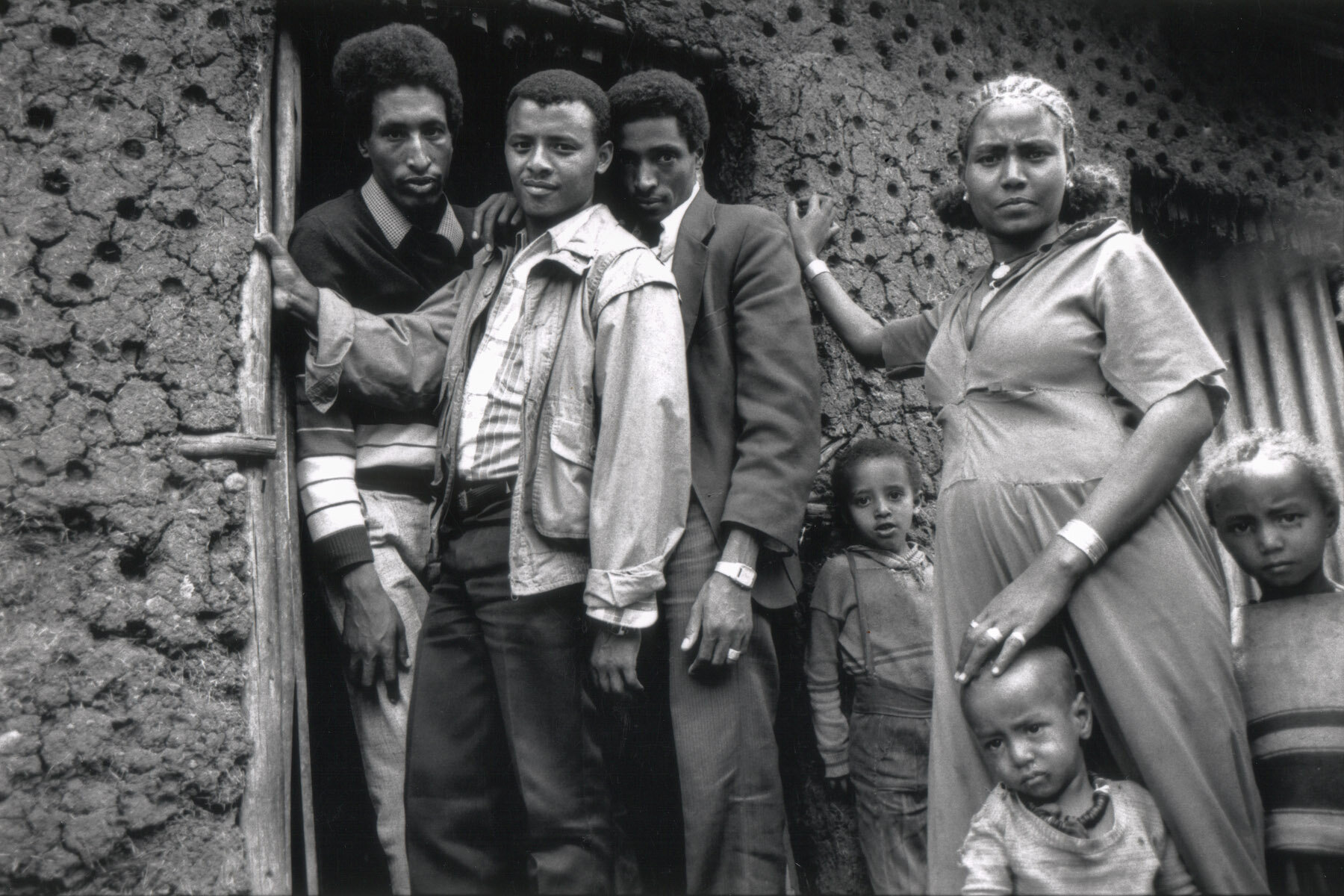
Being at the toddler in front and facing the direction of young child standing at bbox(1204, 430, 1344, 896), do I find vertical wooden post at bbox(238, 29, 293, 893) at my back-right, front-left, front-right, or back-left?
back-left

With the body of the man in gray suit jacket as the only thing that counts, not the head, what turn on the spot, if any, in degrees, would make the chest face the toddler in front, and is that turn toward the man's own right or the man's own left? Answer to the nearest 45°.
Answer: approximately 90° to the man's own left

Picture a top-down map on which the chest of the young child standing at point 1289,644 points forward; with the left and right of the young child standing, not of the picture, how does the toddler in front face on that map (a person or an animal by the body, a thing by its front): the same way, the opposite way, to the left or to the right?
the same way

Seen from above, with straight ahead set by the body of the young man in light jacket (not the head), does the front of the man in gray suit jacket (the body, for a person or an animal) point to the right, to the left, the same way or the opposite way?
the same way

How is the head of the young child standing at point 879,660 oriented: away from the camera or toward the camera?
toward the camera

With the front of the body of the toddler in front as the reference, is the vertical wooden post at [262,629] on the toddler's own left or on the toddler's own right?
on the toddler's own right

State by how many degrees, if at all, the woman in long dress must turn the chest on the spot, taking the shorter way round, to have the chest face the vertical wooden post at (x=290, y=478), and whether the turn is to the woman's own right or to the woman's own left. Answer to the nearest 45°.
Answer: approximately 45° to the woman's own right

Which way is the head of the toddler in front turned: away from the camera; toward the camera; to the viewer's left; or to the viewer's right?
toward the camera

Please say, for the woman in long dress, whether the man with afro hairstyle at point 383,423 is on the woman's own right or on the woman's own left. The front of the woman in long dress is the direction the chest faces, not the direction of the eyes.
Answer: on the woman's own right

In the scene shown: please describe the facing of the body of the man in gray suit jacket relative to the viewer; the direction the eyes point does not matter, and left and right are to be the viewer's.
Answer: facing the viewer and to the left of the viewer

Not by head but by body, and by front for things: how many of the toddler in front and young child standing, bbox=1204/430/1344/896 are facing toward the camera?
2

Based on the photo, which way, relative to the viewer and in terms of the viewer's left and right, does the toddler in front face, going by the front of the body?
facing the viewer

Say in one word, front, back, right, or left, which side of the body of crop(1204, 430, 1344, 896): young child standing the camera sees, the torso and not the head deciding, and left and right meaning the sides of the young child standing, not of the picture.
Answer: front
